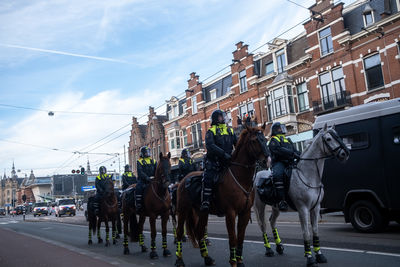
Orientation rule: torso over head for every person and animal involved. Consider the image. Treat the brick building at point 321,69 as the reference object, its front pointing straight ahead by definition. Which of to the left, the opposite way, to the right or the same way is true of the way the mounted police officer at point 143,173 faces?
to the left

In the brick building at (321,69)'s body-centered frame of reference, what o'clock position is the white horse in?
The white horse is roughly at 11 o'clock from the brick building.

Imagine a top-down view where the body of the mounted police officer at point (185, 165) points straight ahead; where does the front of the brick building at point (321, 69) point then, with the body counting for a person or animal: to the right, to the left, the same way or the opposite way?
to the right

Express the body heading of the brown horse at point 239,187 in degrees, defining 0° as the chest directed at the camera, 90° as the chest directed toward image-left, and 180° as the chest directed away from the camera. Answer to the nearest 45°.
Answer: approximately 315°

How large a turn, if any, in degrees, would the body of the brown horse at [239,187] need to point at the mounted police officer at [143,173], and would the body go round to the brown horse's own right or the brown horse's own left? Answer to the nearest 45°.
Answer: approximately 180°

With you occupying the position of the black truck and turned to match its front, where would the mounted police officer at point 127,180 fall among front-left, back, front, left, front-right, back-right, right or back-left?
back-right

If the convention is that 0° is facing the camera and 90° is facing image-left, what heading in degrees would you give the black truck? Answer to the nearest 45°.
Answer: approximately 315°

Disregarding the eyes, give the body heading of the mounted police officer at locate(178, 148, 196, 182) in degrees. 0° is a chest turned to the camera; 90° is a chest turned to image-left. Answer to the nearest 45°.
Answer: approximately 315°

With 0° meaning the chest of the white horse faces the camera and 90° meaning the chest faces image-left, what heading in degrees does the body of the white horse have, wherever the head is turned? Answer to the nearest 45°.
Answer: approximately 315°
